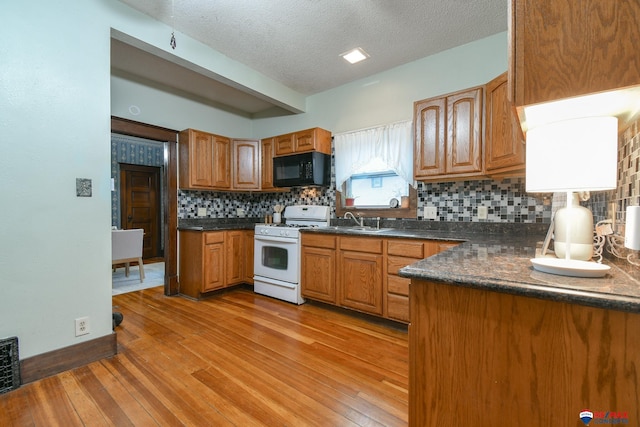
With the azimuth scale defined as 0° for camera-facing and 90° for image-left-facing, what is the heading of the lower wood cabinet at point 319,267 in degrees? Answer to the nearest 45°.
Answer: approximately 45°

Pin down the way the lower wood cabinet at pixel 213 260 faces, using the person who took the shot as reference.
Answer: facing the viewer and to the right of the viewer

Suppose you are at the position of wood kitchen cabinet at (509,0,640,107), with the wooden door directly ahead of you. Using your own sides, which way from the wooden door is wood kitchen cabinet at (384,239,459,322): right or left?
right

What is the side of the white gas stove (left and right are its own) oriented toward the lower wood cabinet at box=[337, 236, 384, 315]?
left

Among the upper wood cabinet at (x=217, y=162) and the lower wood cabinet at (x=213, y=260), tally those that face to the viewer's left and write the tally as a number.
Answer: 0

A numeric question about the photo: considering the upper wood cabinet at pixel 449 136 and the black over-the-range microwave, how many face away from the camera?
0

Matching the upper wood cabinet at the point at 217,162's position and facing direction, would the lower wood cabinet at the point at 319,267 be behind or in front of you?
in front

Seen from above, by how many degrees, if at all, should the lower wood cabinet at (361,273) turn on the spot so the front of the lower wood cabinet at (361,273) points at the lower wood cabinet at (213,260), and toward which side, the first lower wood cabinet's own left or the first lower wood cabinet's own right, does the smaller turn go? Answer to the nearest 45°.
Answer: approximately 45° to the first lower wood cabinet's own right

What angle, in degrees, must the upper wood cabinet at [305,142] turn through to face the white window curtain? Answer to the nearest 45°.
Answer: approximately 90° to its left
